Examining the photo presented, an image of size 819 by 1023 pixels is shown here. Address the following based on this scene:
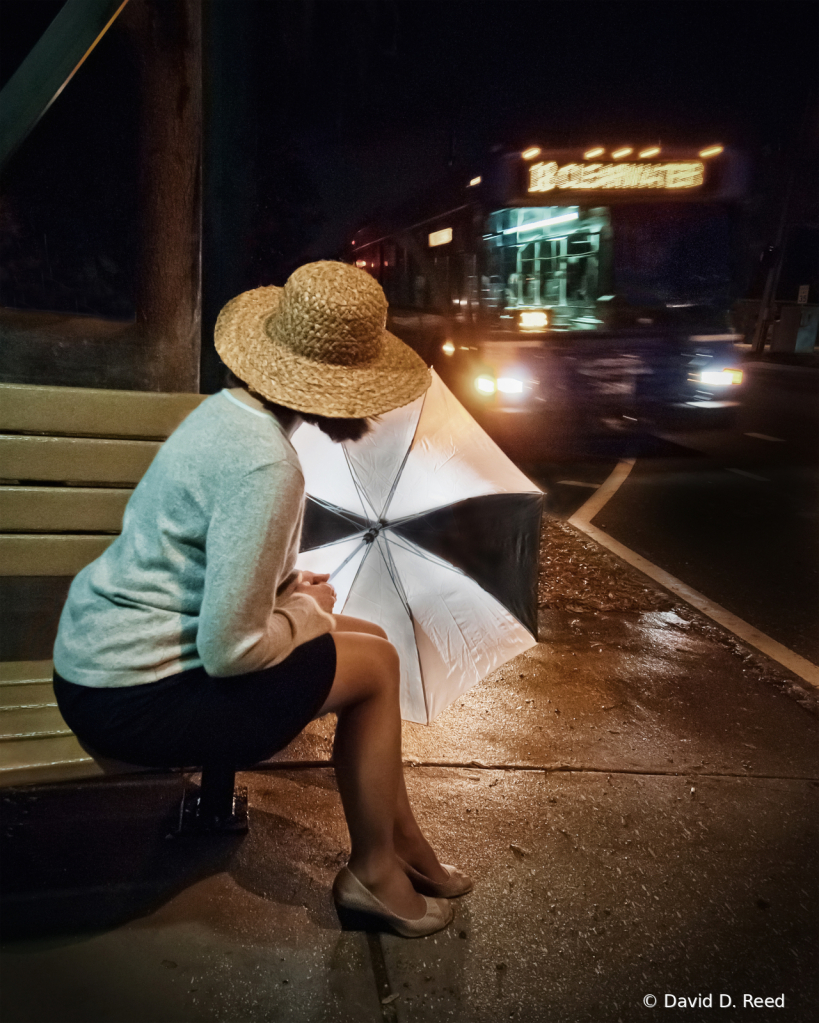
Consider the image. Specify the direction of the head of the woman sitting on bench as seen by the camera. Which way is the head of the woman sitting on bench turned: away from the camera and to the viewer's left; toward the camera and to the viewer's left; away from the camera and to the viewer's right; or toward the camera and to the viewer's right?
away from the camera and to the viewer's right

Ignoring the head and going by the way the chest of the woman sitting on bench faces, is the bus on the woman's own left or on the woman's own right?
on the woman's own left

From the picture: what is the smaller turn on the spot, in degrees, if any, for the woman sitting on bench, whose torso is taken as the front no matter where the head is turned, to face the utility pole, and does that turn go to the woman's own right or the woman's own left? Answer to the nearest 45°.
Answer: approximately 45° to the woman's own left

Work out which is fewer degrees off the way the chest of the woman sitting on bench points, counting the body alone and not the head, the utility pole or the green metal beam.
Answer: the utility pole

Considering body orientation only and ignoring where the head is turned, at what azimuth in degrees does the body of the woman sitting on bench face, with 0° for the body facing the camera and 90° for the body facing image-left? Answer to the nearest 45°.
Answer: approximately 270°

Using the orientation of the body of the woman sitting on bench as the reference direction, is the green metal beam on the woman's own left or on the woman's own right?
on the woman's own left
